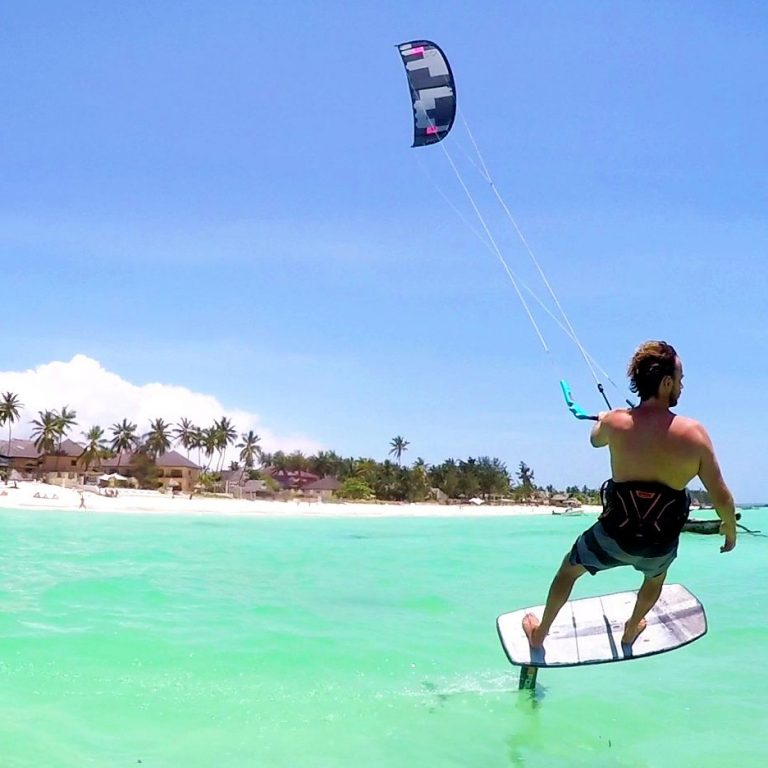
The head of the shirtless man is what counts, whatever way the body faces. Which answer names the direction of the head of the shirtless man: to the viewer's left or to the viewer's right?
to the viewer's right

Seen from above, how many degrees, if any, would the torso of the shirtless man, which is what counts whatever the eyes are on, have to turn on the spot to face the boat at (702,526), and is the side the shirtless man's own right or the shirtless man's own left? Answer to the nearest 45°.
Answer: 0° — they already face it

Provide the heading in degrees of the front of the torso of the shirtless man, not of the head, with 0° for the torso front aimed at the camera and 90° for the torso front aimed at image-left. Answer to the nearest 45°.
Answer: approximately 180°
